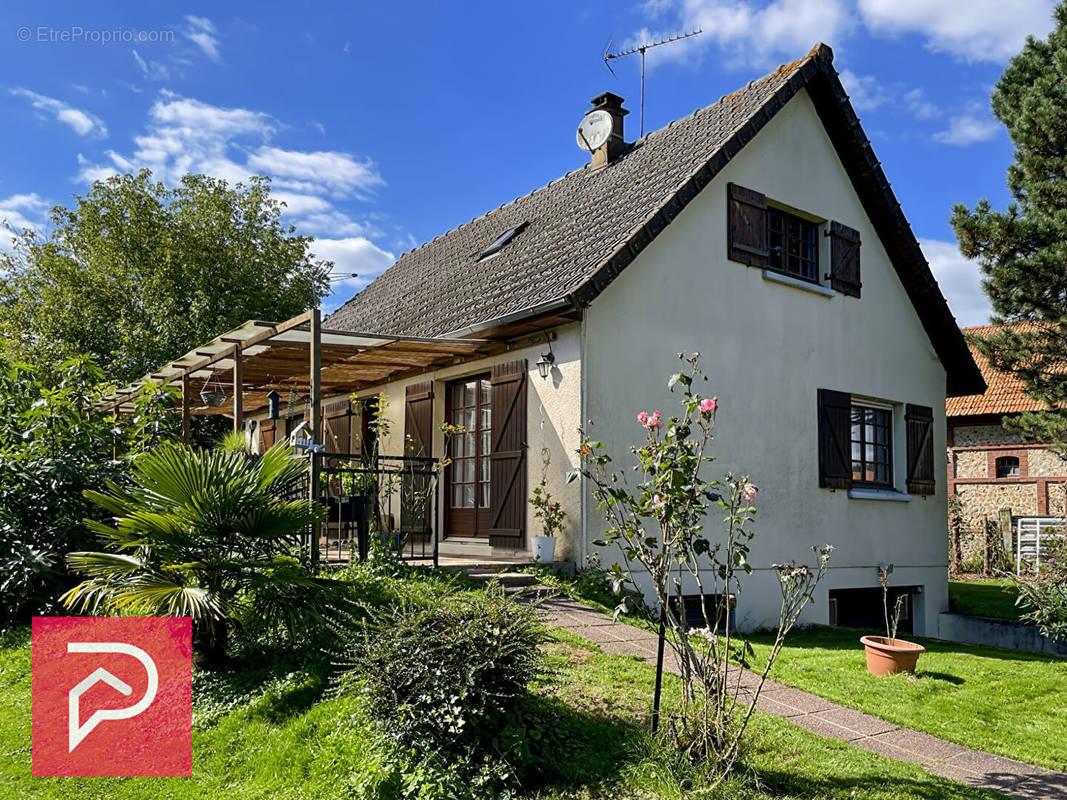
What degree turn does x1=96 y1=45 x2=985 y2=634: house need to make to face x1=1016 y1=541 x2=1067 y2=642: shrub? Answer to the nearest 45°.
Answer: approximately 90° to its left

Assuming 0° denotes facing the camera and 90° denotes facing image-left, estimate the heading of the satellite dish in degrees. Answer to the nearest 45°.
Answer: approximately 45°

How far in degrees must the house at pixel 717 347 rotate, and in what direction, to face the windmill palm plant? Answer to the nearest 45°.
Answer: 0° — it already faces it

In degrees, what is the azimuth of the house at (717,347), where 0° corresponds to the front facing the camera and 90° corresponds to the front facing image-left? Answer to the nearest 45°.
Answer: approximately 45°

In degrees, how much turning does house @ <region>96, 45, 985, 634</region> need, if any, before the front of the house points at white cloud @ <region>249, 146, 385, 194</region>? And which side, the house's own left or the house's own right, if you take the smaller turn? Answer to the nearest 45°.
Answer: approximately 90° to the house's own right

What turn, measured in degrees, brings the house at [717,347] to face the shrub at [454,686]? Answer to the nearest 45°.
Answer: approximately 45° to its left

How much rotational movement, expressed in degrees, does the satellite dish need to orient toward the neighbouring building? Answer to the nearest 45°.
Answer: approximately 180°

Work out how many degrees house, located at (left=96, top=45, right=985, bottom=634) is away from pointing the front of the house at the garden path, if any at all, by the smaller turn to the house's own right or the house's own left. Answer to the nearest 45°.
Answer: approximately 45° to the house's own left
